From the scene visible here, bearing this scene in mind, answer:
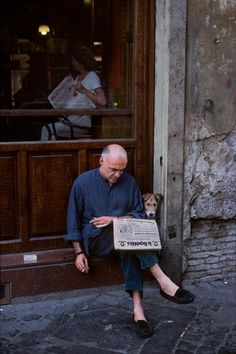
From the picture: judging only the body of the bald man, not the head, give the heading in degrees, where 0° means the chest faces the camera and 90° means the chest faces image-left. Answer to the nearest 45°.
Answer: approximately 315°
